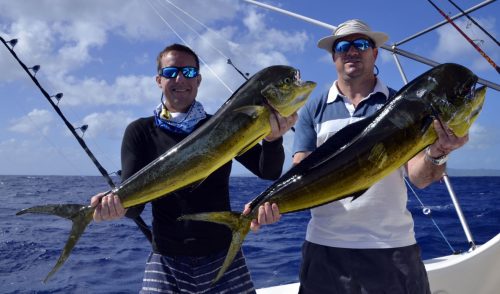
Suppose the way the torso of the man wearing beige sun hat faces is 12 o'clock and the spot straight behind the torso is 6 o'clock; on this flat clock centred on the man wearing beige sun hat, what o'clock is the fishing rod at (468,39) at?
The fishing rod is roughly at 7 o'clock from the man wearing beige sun hat.

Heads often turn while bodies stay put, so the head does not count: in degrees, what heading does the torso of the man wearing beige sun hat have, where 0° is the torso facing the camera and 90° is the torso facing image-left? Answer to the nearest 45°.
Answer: approximately 0°
